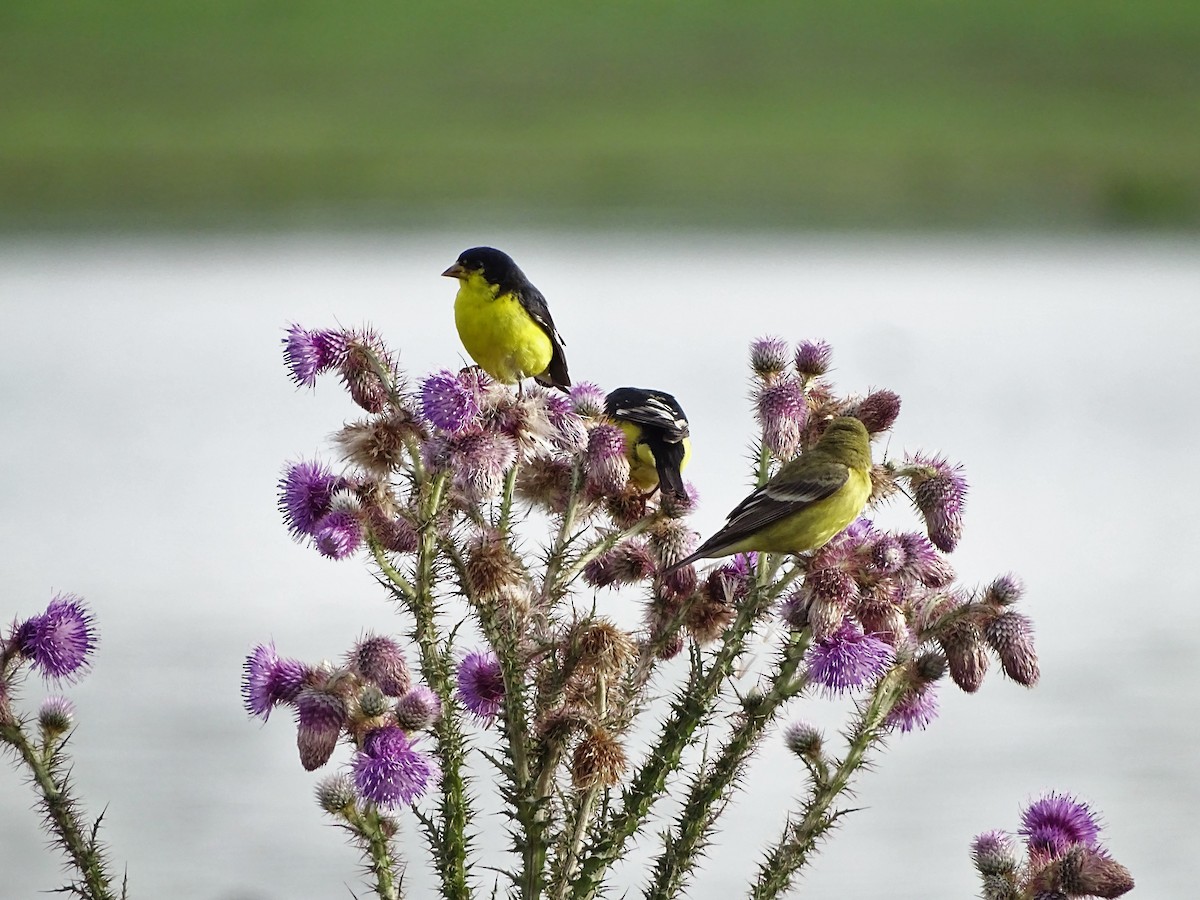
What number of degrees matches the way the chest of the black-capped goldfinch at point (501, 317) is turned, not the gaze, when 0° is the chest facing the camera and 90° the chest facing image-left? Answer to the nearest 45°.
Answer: approximately 45°

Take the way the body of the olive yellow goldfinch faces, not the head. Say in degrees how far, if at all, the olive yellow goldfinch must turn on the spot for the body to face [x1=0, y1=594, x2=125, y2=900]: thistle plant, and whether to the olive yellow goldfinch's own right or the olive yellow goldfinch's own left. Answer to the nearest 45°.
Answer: approximately 180°

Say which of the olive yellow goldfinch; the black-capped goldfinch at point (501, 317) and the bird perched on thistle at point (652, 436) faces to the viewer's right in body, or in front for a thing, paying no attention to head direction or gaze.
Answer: the olive yellow goldfinch

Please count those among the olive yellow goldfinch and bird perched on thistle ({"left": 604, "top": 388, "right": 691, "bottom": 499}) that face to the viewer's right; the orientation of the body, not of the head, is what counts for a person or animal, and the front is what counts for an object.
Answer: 1

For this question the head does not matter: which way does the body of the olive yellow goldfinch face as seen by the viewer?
to the viewer's right
